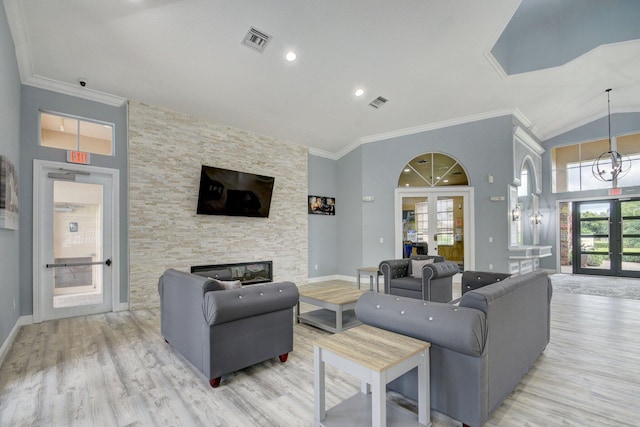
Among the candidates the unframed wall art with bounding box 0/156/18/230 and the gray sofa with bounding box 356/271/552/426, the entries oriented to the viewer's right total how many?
1

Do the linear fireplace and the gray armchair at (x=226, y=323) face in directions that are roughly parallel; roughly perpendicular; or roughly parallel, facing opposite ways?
roughly perpendicular

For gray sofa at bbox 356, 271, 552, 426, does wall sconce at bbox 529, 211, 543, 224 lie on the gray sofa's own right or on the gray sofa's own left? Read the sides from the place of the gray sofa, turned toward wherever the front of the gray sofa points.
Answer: on the gray sofa's own right

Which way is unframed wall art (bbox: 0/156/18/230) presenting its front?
to the viewer's right

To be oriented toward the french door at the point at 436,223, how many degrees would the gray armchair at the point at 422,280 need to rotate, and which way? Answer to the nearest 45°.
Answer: approximately 135° to its right

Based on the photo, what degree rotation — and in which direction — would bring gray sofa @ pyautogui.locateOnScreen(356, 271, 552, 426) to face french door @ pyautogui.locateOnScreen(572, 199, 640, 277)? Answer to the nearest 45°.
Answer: approximately 90° to its right

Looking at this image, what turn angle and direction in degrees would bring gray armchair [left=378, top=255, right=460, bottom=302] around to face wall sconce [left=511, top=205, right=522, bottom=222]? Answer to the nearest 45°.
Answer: approximately 180°

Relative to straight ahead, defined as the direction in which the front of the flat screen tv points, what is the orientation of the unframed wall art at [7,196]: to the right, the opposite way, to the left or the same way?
to the left

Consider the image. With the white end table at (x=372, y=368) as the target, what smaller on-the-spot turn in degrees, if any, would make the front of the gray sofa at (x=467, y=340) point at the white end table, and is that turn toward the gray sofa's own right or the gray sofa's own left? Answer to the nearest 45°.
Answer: approximately 90° to the gray sofa's own left

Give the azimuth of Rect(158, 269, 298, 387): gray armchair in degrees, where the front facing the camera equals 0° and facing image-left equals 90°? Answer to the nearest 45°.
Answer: approximately 225°

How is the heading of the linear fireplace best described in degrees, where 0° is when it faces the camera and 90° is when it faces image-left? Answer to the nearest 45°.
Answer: approximately 315°

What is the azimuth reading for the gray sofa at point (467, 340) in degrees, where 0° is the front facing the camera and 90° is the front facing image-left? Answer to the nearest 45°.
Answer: approximately 135°
